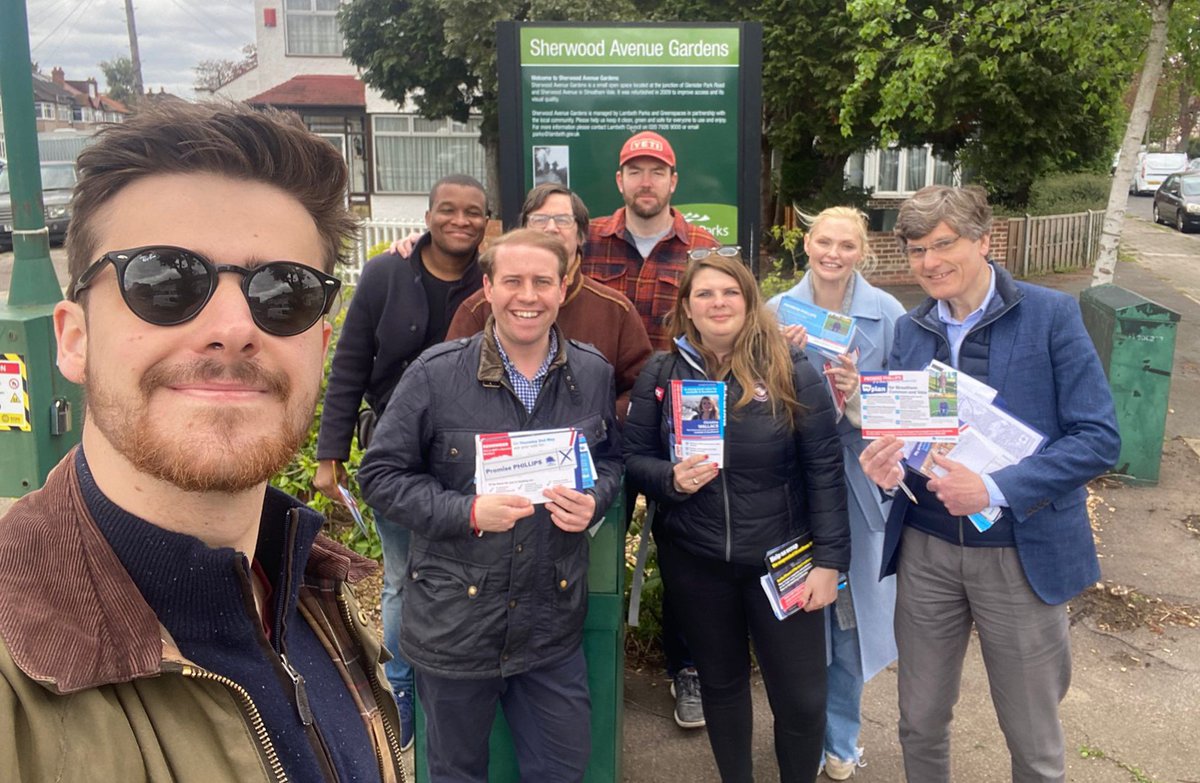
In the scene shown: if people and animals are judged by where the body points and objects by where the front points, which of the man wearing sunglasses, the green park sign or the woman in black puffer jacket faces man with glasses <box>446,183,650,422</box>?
the green park sign

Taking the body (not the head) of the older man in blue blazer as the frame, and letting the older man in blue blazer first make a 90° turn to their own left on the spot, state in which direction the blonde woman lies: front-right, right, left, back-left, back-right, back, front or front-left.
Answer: back

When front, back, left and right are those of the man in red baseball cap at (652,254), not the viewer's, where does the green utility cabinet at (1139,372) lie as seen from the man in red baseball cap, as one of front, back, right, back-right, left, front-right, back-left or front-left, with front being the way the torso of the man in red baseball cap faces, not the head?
back-left

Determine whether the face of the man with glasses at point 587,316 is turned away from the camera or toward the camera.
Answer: toward the camera

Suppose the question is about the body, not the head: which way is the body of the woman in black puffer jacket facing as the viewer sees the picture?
toward the camera

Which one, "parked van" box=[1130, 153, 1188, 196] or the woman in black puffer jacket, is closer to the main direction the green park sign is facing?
the woman in black puffer jacket

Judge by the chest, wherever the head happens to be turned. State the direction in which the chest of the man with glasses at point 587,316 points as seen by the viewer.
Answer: toward the camera

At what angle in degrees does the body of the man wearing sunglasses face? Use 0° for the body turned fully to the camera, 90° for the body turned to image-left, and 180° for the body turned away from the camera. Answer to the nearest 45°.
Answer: approximately 315°

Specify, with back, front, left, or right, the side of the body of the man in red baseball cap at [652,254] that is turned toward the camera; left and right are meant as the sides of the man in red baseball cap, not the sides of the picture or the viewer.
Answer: front

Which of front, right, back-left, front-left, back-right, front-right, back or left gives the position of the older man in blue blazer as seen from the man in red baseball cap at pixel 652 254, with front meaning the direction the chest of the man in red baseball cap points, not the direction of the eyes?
front-left

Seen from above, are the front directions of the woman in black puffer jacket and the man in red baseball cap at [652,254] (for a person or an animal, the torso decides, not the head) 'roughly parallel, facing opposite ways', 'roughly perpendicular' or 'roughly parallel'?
roughly parallel

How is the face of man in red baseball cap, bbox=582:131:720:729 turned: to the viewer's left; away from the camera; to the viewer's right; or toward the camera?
toward the camera

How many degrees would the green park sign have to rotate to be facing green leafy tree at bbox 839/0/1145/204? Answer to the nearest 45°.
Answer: approximately 135° to its left

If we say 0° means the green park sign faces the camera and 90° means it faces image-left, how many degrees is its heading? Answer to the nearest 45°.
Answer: approximately 0°

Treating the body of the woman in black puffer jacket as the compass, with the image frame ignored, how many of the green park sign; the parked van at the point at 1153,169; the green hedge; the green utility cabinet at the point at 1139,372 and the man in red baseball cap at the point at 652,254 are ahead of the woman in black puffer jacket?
0

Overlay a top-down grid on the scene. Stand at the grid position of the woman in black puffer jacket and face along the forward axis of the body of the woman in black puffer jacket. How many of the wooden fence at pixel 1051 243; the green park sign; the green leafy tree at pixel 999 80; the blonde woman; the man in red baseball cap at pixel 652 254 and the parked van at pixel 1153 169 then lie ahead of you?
0

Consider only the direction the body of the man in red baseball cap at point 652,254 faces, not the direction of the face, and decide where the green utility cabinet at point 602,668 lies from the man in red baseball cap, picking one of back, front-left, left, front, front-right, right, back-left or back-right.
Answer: front

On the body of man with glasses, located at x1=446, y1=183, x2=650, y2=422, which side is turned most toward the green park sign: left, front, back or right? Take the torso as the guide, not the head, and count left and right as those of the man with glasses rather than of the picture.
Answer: back

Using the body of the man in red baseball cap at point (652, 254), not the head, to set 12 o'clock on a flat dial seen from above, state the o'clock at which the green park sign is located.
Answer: The green park sign is roughly at 6 o'clock from the man in red baseball cap.
